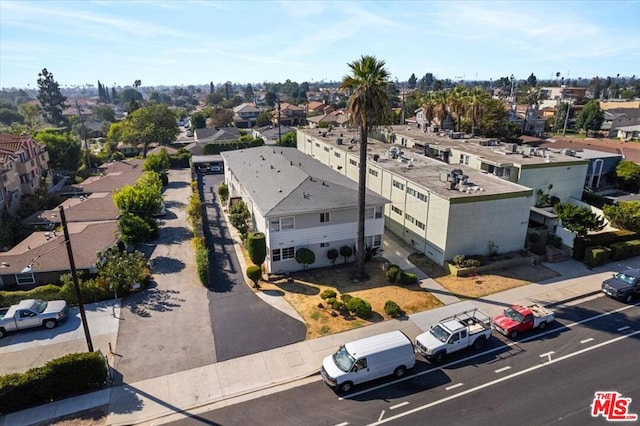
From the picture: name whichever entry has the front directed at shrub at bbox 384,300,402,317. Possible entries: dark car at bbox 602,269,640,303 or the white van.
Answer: the dark car

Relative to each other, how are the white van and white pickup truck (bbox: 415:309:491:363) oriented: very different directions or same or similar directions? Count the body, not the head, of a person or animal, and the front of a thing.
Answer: same or similar directions

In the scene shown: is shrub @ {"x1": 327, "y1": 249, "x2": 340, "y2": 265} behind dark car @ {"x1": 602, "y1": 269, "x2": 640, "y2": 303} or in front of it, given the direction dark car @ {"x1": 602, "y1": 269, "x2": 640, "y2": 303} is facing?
in front

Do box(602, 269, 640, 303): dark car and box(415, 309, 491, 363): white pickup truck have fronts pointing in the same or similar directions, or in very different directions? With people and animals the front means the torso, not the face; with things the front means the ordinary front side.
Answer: same or similar directions

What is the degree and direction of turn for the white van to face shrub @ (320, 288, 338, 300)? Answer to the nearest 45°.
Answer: approximately 135° to its right

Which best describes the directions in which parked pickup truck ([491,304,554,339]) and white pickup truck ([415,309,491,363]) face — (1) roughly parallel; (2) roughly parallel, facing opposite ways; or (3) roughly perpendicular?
roughly parallel

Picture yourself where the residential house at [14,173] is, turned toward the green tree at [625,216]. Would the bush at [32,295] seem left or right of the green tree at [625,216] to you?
right

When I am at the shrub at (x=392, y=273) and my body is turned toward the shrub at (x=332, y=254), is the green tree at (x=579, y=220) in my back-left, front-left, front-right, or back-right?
back-right

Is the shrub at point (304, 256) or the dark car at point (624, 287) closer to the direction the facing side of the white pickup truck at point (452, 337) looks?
the shrub

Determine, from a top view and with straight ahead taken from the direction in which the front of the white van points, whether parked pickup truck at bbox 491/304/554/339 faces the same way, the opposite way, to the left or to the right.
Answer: the same way

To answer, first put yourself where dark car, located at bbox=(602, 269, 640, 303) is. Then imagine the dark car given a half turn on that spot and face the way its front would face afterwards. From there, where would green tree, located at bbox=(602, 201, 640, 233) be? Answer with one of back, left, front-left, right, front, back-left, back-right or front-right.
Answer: front-left

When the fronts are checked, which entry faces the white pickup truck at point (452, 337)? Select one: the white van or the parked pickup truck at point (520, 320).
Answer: the parked pickup truck

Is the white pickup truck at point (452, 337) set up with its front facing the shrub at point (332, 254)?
no

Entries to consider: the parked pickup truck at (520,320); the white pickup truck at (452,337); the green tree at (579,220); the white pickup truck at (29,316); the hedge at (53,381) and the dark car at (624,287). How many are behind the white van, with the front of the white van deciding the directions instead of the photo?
4

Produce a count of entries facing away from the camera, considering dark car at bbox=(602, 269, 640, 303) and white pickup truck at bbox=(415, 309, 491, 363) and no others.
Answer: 0

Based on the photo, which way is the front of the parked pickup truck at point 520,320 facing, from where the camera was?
facing the viewer and to the left of the viewer

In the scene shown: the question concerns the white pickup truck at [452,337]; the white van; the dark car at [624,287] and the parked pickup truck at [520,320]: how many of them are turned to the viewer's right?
0
